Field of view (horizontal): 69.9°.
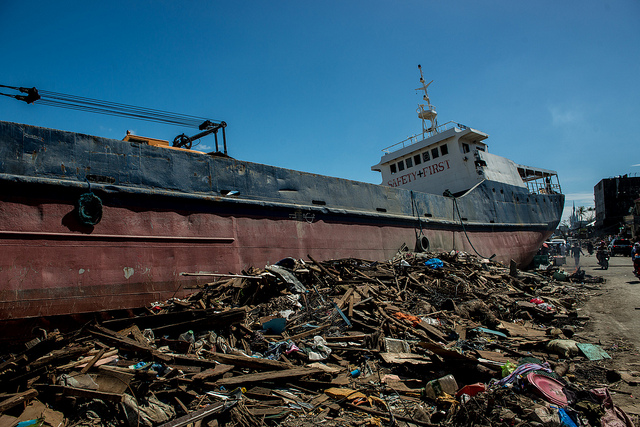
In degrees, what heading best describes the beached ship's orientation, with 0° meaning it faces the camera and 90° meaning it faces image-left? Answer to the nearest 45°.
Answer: approximately 45°

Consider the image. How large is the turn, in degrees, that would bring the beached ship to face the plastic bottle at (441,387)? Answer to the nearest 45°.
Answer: approximately 90° to its left

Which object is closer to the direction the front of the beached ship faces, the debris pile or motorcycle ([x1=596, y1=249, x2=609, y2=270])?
the debris pile

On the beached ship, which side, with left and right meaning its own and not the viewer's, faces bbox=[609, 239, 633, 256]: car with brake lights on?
back

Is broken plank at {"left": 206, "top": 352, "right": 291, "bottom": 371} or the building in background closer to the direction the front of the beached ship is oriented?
the broken plank

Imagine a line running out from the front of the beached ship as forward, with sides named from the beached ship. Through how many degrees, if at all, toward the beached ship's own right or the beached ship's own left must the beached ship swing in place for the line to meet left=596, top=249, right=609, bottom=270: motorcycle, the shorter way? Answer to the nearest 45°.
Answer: approximately 180°

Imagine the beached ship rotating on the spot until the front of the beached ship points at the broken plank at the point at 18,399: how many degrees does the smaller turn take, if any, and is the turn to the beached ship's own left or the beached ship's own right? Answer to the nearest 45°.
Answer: approximately 45° to the beached ship's own left

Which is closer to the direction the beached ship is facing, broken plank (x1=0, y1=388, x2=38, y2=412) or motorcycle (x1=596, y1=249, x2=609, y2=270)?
the broken plank

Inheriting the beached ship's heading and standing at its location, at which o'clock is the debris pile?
The debris pile is roughly at 9 o'clock from the beached ship.

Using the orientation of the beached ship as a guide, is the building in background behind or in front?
behind

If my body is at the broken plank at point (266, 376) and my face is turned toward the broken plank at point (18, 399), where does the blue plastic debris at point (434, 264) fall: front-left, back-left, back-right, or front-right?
back-right
